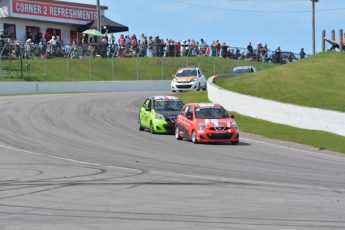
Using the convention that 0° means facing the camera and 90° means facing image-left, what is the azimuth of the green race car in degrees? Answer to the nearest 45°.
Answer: approximately 315°

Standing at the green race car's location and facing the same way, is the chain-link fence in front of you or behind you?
behind

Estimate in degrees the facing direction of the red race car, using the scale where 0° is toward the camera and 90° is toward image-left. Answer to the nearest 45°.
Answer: approximately 315°

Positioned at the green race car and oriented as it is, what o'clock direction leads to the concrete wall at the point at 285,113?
The concrete wall is roughly at 10 o'clock from the green race car.

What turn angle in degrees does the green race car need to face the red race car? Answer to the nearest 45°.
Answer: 0° — it already faces it

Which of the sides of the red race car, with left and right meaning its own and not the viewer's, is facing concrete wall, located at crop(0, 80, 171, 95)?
back

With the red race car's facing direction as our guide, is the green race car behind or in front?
behind
